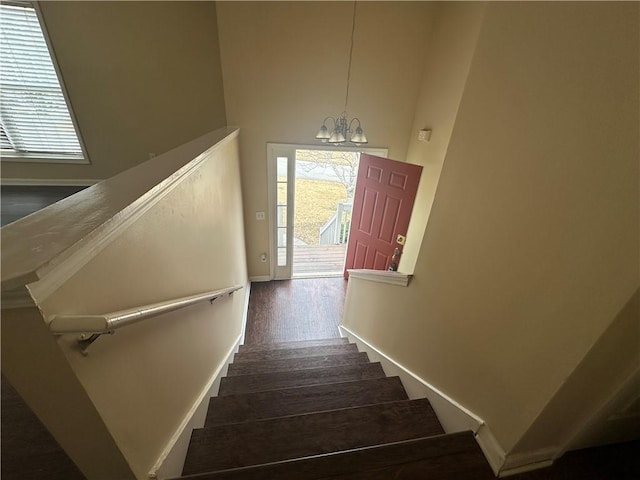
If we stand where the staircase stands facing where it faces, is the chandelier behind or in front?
in front

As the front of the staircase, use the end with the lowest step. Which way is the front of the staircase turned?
away from the camera

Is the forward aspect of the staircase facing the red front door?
yes
